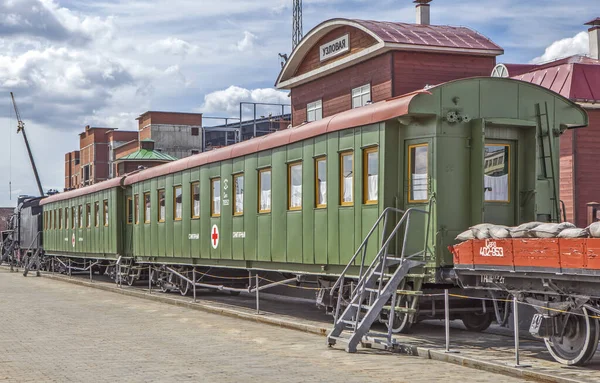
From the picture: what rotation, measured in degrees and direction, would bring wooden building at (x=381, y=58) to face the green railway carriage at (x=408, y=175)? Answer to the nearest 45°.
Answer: approximately 45° to its left

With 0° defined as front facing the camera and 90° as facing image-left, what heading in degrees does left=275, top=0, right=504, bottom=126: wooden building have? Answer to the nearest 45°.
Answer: approximately 45°
